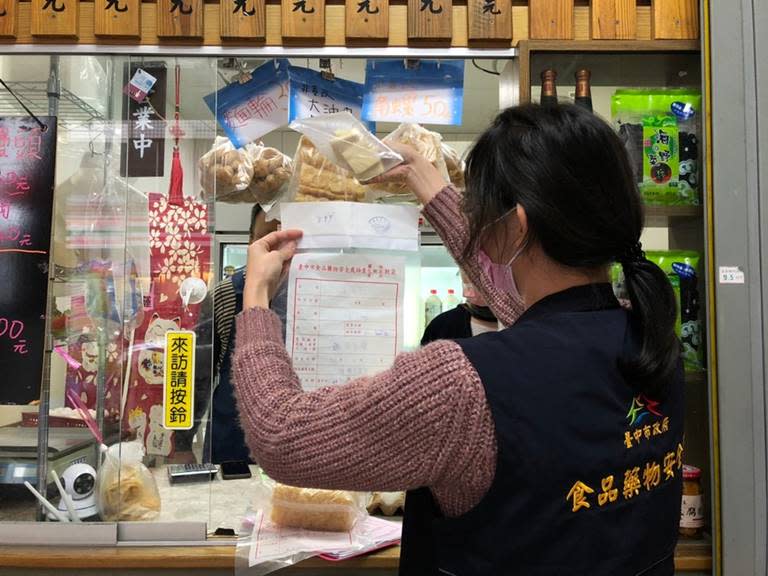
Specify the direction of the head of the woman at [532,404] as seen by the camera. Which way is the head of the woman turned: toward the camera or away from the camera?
away from the camera

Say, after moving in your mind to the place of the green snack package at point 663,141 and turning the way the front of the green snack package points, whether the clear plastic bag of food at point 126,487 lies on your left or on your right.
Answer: on your right

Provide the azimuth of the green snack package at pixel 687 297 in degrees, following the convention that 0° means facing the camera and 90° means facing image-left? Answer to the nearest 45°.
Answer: approximately 0°

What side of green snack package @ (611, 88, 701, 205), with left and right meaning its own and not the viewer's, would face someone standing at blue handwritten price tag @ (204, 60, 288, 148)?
right

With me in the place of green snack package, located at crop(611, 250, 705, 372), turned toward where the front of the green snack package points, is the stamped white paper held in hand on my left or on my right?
on my right

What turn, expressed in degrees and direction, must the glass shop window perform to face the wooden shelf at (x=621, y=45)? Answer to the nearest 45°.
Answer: approximately 90° to its left

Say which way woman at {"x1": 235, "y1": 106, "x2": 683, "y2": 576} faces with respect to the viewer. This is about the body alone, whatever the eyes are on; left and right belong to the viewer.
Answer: facing away from the viewer and to the left of the viewer
